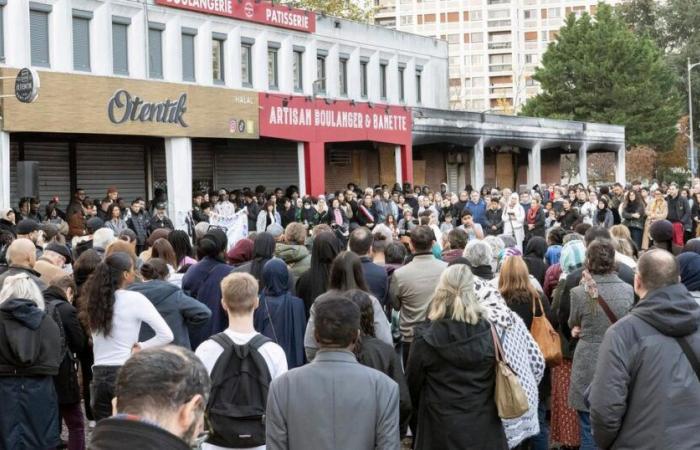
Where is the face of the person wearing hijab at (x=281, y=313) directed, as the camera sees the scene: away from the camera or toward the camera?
away from the camera

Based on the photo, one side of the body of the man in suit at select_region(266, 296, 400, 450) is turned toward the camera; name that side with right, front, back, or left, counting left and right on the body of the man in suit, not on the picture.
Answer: back

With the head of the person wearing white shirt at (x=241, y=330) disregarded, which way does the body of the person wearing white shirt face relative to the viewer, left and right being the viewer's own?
facing away from the viewer

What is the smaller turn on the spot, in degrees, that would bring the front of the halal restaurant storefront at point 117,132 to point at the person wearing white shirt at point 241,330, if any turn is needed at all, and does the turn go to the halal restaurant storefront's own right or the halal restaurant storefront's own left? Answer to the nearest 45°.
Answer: approximately 45° to the halal restaurant storefront's own right

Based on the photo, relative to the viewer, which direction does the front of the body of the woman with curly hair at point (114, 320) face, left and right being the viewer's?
facing away from the viewer and to the right of the viewer

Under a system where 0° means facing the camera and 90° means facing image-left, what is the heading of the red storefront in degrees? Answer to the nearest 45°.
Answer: approximately 315°

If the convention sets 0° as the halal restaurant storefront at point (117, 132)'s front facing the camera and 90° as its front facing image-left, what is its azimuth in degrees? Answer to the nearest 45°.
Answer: approximately 315°

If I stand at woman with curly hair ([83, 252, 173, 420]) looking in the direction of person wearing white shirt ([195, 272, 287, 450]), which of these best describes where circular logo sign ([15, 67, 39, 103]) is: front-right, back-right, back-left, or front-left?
back-left

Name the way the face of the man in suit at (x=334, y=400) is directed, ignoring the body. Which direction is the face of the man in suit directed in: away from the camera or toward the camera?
away from the camera

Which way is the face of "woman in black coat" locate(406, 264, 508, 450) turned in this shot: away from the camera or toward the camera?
away from the camera

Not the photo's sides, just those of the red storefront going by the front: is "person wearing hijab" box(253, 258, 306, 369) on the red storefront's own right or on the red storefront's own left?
on the red storefront's own right

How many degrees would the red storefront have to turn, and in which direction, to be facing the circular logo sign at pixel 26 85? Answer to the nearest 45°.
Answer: approximately 90° to its right

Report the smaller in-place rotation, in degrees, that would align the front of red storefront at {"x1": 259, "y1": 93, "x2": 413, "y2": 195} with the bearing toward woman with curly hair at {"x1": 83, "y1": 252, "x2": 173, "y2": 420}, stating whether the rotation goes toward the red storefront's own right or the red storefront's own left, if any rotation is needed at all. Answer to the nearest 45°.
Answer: approximately 45° to the red storefront's own right

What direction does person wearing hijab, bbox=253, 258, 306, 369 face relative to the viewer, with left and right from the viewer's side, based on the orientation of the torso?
facing away from the viewer
